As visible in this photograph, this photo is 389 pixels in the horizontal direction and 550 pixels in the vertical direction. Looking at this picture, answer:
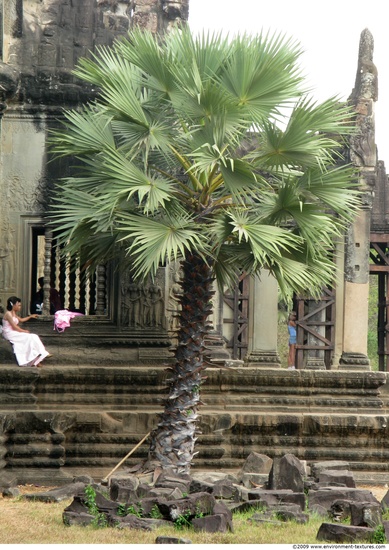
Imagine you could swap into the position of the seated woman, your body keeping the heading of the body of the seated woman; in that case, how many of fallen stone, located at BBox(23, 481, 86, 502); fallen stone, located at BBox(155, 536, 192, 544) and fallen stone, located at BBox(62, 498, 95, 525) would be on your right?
3

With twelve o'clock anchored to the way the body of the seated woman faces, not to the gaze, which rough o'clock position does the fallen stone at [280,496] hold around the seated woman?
The fallen stone is roughly at 2 o'clock from the seated woman.

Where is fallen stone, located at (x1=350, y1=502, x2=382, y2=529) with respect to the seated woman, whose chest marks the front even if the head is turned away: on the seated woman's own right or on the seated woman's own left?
on the seated woman's own right

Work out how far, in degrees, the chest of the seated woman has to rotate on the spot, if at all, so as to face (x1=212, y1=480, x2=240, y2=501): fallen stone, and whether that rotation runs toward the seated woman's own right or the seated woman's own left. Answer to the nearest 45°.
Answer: approximately 45° to the seated woman's own right

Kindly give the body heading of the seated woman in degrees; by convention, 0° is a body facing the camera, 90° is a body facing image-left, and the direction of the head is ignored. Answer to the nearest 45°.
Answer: approximately 270°

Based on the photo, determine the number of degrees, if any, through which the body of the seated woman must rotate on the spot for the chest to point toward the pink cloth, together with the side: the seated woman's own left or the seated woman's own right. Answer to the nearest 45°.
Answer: approximately 45° to the seated woman's own left

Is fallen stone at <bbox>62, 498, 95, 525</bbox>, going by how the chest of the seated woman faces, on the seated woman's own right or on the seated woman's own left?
on the seated woman's own right

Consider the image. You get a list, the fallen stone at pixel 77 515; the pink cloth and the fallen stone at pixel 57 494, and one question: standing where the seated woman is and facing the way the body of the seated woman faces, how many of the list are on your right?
2
